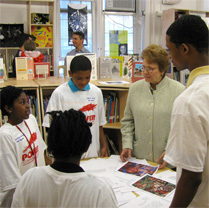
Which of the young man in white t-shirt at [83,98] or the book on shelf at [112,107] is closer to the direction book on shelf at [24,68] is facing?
the young man in white t-shirt

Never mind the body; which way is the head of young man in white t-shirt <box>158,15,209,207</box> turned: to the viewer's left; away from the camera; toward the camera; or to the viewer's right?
to the viewer's left

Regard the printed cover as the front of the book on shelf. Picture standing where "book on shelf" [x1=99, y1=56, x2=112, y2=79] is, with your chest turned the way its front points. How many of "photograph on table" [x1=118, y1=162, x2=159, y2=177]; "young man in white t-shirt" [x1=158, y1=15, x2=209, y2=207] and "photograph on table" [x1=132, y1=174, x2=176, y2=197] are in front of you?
3
